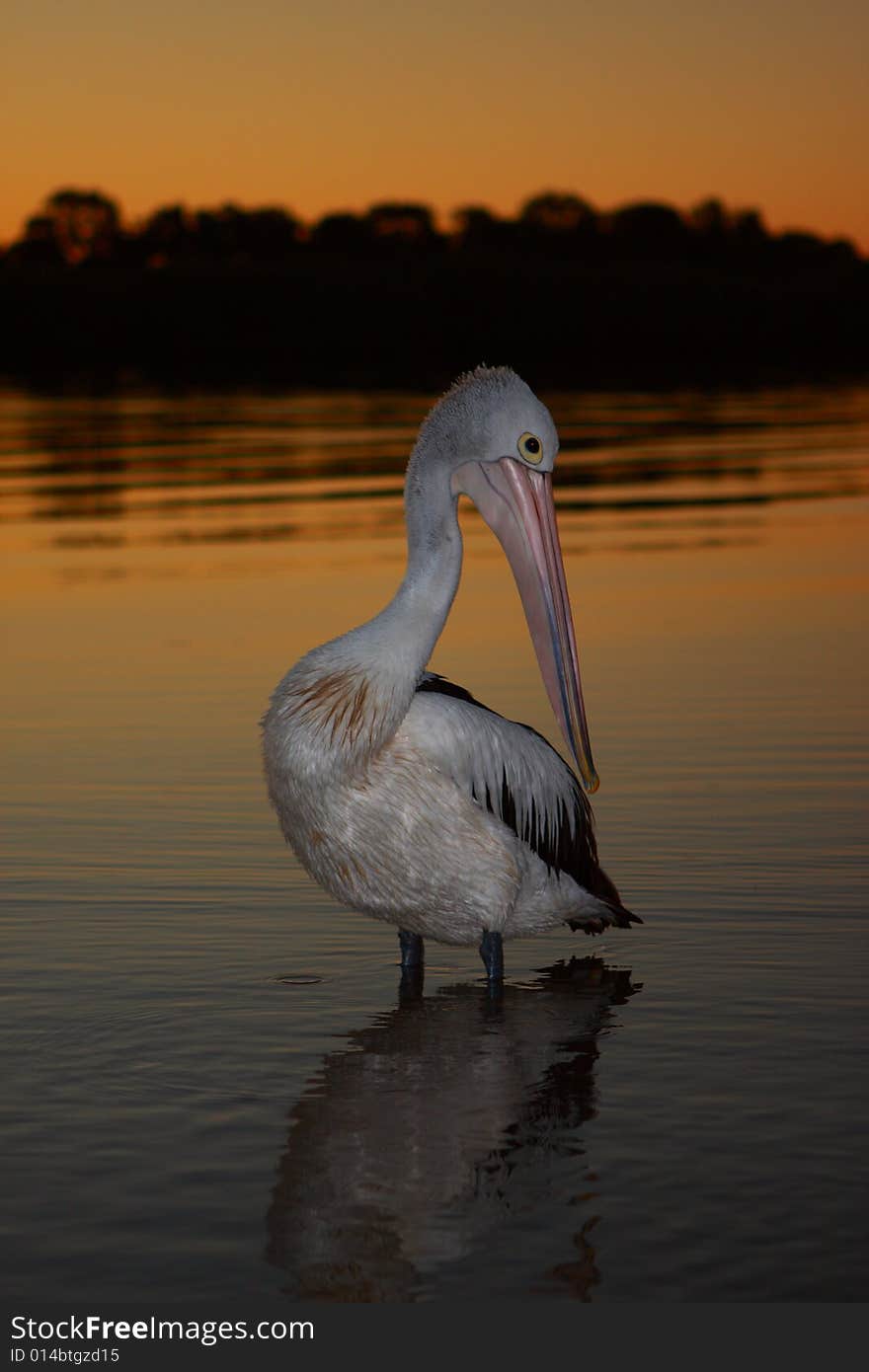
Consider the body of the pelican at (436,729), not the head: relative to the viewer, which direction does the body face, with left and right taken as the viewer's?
facing the viewer and to the left of the viewer
